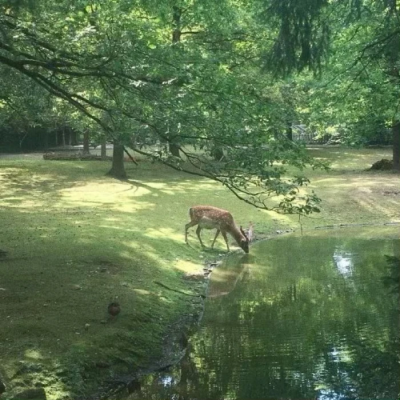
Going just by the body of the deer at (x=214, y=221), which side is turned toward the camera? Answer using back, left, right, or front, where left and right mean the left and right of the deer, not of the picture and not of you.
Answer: right

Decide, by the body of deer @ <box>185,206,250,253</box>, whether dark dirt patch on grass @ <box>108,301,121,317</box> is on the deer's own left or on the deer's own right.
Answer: on the deer's own right
